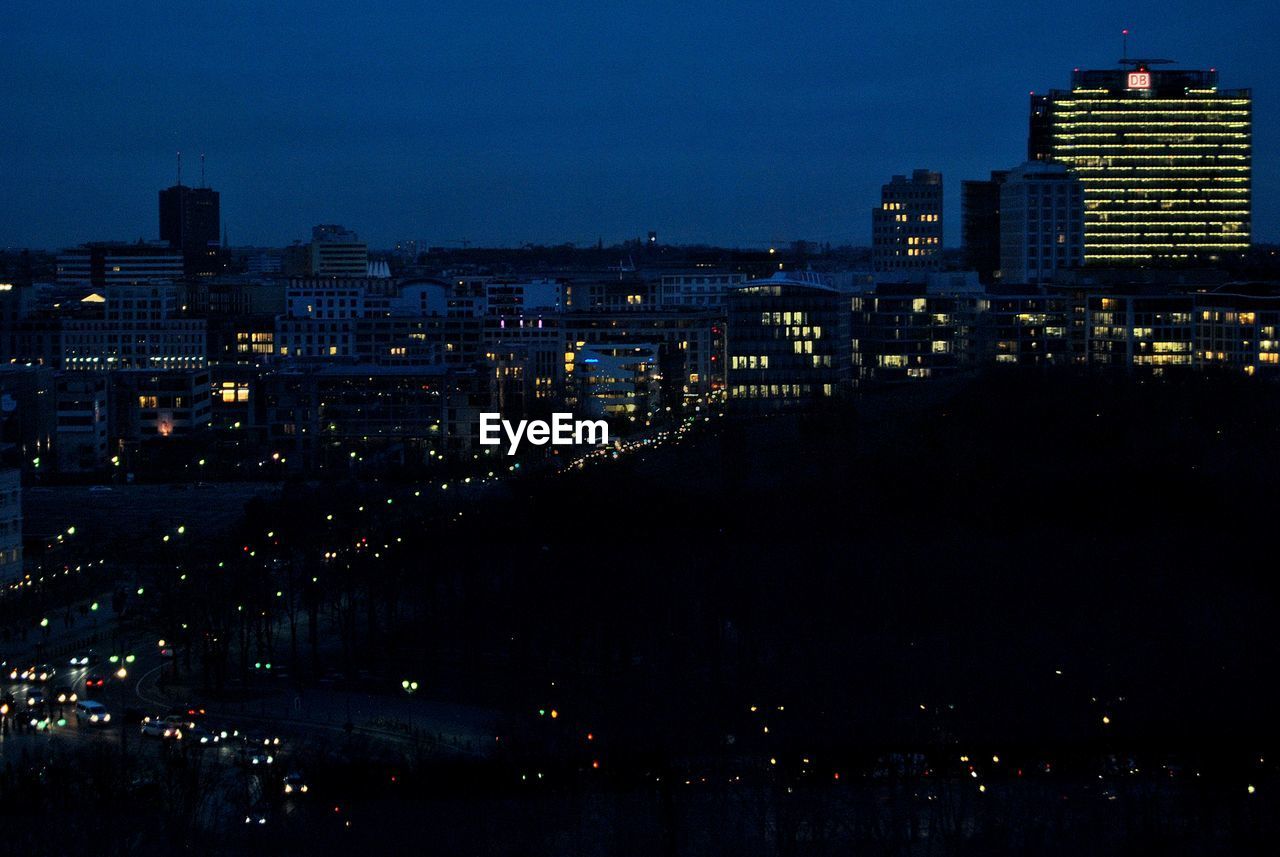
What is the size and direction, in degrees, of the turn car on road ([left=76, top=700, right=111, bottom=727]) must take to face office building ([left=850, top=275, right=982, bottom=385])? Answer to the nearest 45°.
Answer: approximately 90° to its left

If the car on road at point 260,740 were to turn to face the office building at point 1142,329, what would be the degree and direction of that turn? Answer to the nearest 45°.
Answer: approximately 90° to its left

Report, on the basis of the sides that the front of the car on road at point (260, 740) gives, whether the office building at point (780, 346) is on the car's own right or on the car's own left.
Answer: on the car's own left

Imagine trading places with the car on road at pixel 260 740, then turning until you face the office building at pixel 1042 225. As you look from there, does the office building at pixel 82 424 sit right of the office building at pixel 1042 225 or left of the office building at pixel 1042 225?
left
